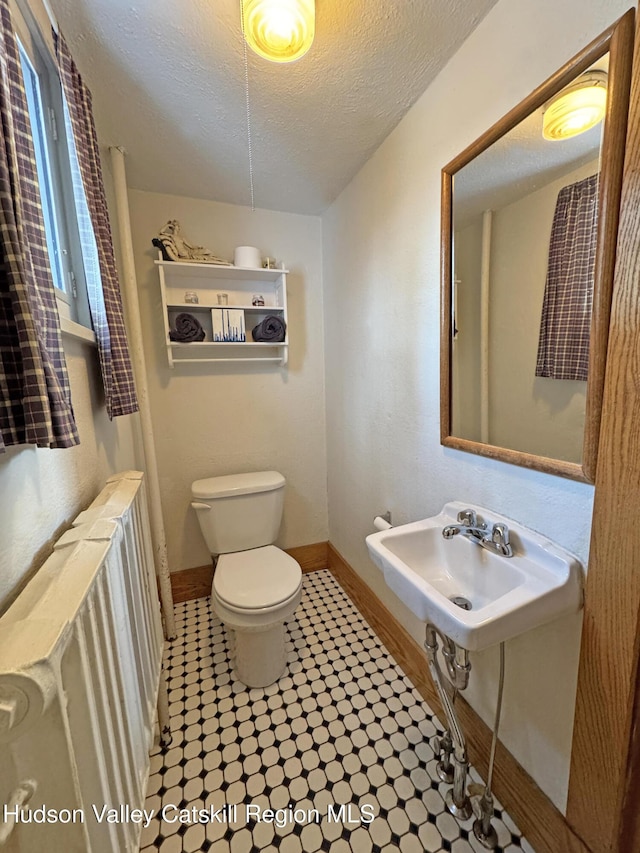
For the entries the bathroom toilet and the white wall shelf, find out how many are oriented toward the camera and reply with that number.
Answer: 2

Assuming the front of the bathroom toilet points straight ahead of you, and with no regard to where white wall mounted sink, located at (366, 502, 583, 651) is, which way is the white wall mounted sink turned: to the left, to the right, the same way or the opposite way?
to the right

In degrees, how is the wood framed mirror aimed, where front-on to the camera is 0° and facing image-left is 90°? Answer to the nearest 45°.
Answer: approximately 45°

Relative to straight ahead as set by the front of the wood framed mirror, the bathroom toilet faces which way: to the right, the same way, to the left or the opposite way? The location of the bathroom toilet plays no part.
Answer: to the left

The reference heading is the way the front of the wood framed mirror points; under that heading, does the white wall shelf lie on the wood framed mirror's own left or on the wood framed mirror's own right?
on the wood framed mirror's own right
